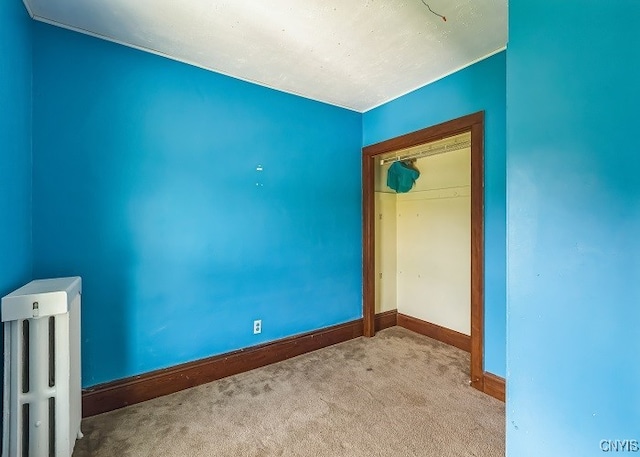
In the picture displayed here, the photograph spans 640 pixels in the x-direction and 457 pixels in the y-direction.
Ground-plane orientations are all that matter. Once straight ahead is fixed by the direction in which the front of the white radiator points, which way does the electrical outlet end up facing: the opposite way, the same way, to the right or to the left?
to the right

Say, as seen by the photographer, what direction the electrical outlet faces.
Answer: facing the viewer and to the right of the viewer

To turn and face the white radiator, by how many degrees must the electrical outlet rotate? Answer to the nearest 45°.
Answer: approximately 90° to its right

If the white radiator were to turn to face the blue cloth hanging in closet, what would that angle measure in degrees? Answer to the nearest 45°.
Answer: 0° — it already faces it

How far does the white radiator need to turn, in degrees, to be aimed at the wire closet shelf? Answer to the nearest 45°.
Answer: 0° — it already faces it

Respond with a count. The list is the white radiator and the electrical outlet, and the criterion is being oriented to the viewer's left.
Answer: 0

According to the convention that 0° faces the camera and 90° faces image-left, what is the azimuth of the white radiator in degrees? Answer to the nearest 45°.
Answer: approximately 270°

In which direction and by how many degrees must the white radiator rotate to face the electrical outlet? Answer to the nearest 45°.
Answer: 0° — it already faces it

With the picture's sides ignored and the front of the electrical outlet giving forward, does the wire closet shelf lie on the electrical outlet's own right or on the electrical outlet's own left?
on the electrical outlet's own left
